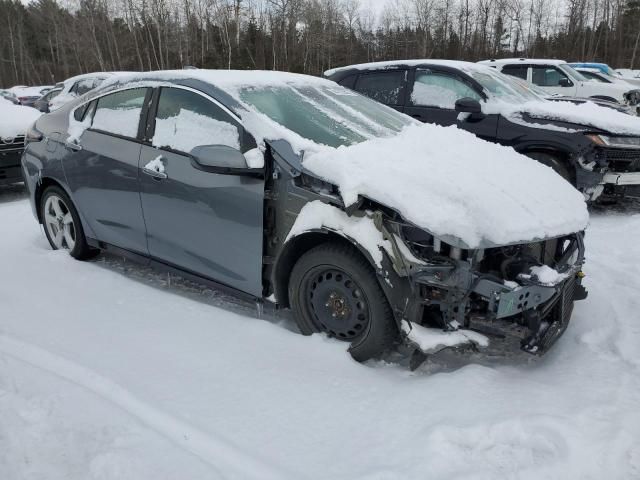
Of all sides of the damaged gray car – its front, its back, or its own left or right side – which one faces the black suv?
left

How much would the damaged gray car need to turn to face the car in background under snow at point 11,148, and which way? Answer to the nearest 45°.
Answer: approximately 180°

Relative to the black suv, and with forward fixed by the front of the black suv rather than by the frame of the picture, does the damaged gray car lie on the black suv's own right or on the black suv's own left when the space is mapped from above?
on the black suv's own right

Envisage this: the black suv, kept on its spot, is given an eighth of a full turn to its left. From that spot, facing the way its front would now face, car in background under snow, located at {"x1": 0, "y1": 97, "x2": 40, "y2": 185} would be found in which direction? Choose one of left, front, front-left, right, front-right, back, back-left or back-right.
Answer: back

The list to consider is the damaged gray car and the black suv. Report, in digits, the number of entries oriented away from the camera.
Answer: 0

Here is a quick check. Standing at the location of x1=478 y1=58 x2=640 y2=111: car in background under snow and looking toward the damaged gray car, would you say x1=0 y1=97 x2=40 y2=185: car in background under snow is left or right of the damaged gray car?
right

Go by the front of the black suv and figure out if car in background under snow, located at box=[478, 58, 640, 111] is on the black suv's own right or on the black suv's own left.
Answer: on the black suv's own left

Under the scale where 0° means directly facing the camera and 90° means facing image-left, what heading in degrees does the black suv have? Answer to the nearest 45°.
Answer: approximately 315°

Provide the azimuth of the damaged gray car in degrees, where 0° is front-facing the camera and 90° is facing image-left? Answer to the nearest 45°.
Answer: approximately 315°
